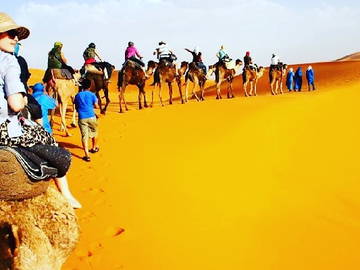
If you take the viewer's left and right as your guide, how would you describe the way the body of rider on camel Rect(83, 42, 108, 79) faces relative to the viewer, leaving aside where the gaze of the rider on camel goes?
facing away from the viewer and to the right of the viewer

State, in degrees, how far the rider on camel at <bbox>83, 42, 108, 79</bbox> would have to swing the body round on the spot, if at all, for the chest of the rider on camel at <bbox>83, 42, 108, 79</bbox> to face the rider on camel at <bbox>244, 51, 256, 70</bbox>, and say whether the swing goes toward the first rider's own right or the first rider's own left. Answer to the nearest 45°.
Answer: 0° — they already face them

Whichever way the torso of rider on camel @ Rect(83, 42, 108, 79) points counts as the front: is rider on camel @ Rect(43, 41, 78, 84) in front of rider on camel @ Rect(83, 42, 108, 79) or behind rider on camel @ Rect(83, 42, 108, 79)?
behind

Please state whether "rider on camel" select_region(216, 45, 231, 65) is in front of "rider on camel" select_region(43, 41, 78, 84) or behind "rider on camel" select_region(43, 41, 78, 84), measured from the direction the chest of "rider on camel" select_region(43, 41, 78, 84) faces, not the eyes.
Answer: in front

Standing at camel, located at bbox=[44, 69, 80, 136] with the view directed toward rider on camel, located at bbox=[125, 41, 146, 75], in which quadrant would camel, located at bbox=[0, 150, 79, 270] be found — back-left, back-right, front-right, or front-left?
back-right

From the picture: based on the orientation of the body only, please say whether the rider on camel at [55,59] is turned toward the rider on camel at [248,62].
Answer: yes

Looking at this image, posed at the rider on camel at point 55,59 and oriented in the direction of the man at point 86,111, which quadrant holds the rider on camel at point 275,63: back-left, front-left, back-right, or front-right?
back-left

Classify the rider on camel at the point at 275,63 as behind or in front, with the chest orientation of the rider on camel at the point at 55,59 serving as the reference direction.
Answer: in front

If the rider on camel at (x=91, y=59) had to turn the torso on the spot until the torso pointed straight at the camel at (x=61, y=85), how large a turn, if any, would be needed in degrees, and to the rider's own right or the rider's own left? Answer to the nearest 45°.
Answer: approximately 180°

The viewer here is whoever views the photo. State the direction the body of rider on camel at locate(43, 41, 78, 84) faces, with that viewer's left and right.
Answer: facing away from the viewer and to the right of the viewer

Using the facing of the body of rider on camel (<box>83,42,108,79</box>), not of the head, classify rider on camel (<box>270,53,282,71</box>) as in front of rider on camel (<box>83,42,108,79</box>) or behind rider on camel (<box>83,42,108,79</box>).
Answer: in front
